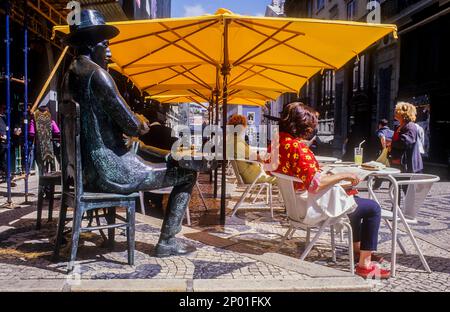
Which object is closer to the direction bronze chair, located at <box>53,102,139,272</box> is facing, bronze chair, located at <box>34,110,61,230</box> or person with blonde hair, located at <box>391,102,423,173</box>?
the person with blonde hair

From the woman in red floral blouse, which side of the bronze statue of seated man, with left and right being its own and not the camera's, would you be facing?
front

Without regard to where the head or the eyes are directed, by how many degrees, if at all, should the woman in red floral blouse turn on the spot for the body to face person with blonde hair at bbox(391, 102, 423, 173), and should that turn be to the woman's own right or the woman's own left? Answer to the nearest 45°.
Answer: approximately 90° to the woman's own left

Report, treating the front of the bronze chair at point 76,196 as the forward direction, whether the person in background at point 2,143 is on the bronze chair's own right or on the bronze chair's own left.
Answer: on the bronze chair's own left

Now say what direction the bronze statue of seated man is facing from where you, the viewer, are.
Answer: facing to the right of the viewer

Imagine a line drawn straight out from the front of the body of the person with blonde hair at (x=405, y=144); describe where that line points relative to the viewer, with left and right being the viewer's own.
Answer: facing to the left of the viewer

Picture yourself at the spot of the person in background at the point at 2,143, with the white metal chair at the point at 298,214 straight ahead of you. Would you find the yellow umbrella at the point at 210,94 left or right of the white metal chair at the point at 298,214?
left

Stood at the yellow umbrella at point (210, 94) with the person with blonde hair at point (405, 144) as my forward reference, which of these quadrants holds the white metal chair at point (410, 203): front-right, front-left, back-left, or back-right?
front-right

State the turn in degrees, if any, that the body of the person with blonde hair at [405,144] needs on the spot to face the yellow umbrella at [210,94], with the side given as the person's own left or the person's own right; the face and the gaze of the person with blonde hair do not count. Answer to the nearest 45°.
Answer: approximately 45° to the person's own right

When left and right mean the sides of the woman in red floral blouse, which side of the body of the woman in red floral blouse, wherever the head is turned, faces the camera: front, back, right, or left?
right

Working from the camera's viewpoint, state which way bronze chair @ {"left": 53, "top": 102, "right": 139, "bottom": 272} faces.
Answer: facing to the right of the viewer

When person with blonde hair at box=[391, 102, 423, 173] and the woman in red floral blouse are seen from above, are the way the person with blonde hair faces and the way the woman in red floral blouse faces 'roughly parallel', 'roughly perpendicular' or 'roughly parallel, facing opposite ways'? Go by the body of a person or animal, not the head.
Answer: roughly parallel, facing opposite ways

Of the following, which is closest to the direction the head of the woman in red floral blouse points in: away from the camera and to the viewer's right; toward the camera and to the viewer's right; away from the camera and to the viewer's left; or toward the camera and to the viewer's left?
away from the camera and to the viewer's right

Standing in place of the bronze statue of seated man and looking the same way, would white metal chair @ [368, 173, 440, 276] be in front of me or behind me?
in front
